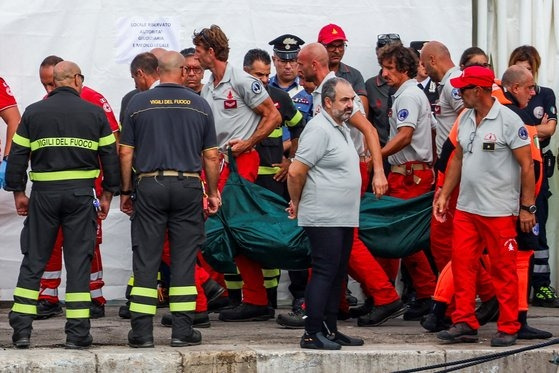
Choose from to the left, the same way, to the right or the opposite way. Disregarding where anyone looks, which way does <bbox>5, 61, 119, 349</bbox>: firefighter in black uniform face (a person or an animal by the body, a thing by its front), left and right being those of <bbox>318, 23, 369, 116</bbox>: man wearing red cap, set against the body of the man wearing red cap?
the opposite way

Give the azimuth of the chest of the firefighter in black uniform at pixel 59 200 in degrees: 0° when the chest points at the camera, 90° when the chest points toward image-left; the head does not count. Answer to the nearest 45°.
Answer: approximately 180°

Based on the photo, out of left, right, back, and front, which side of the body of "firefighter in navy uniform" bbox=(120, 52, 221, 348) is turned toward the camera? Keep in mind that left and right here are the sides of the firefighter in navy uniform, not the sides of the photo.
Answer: back

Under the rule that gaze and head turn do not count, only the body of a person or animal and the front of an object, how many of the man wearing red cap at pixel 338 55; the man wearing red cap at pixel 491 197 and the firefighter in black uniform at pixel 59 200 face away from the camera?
1

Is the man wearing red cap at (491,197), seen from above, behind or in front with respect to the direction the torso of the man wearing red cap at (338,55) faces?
in front

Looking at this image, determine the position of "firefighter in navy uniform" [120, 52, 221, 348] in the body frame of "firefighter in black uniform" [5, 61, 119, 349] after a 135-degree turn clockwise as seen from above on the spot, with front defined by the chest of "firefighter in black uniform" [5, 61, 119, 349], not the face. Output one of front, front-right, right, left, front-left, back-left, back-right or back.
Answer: front-left

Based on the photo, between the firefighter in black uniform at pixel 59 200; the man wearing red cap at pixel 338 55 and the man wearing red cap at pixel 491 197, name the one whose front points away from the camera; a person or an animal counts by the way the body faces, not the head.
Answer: the firefighter in black uniform

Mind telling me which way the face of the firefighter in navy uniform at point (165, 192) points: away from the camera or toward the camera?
away from the camera

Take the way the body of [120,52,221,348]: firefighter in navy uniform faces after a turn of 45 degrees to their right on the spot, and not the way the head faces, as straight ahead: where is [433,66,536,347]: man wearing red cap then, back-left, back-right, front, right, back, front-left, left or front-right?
front-right

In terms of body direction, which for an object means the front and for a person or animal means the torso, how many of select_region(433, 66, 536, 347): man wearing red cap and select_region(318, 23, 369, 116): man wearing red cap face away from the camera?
0

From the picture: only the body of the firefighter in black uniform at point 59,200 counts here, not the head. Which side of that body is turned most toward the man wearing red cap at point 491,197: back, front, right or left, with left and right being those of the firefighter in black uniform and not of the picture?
right

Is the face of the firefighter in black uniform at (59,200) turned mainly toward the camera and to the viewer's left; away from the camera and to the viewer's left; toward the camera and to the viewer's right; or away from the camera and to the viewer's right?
away from the camera and to the viewer's right
